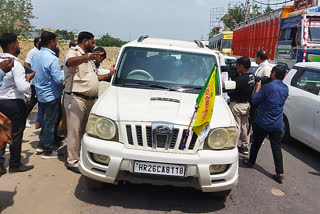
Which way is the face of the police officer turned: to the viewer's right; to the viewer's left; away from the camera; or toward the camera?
to the viewer's right

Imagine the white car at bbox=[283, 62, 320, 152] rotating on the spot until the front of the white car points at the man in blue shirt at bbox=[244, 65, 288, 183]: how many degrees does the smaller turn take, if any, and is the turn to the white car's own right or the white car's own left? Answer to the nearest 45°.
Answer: approximately 45° to the white car's own right

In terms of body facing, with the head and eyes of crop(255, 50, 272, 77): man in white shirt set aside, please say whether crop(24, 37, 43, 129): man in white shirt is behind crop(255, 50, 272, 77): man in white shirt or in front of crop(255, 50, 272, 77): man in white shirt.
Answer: in front

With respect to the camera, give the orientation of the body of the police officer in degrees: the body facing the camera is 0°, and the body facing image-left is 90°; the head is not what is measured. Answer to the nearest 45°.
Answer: approximately 270°

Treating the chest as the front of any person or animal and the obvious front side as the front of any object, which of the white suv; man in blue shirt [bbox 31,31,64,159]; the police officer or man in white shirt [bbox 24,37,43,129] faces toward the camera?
the white suv

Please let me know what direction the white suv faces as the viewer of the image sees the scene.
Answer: facing the viewer

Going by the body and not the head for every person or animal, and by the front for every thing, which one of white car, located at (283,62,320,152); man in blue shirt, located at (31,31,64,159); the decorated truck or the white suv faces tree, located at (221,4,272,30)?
the man in blue shirt

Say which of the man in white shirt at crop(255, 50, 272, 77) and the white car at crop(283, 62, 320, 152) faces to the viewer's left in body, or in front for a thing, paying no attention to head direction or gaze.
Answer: the man in white shirt

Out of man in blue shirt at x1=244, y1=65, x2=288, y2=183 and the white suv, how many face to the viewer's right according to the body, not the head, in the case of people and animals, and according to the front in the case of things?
0

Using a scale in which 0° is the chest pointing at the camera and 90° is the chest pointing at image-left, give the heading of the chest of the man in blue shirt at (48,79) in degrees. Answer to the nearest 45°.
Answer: approximately 225°

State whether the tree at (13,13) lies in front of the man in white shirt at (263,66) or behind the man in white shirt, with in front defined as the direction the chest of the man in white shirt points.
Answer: in front

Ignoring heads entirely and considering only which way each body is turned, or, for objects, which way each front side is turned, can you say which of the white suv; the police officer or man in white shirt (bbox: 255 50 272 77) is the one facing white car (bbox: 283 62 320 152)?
the police officer

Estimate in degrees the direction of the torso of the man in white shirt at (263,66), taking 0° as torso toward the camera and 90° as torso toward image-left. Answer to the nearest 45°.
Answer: approximately 90°
